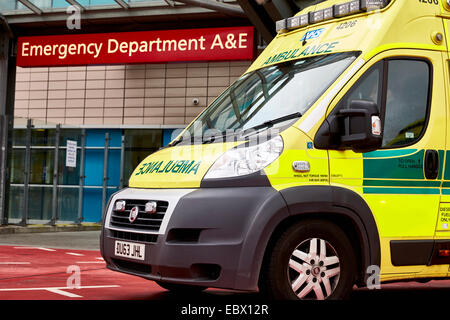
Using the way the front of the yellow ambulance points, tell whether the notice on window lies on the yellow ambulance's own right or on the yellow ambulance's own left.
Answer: on the yellow ambulance's own right

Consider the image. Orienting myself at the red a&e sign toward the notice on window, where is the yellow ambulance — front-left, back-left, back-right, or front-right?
back-left

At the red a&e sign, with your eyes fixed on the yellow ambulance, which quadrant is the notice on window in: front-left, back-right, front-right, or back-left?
back-right

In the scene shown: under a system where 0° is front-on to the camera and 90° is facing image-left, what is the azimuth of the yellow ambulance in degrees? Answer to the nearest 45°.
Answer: approximately 45°

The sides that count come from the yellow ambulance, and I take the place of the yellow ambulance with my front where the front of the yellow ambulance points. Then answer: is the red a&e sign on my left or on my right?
on my right
